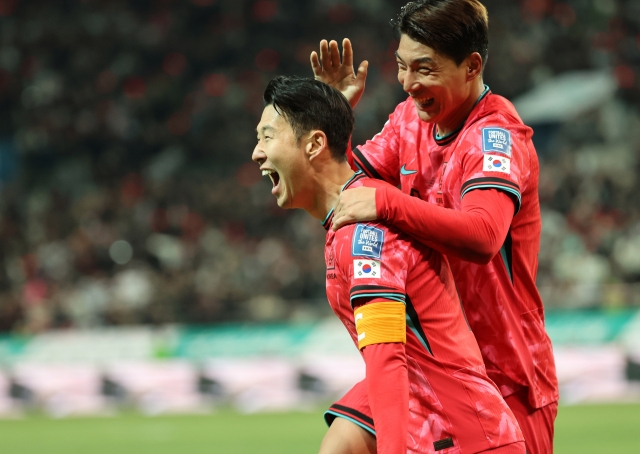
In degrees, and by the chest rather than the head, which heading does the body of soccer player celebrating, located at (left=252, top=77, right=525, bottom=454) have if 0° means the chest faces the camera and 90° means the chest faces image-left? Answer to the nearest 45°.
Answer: approximately 90°

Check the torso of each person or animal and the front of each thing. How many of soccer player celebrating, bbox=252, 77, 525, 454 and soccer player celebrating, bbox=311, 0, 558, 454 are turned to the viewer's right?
0

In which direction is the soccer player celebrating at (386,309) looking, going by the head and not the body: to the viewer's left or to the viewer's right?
to the viewer's left

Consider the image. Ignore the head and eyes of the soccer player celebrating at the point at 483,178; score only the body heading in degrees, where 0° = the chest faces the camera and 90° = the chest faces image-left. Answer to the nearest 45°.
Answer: approximately 45°
